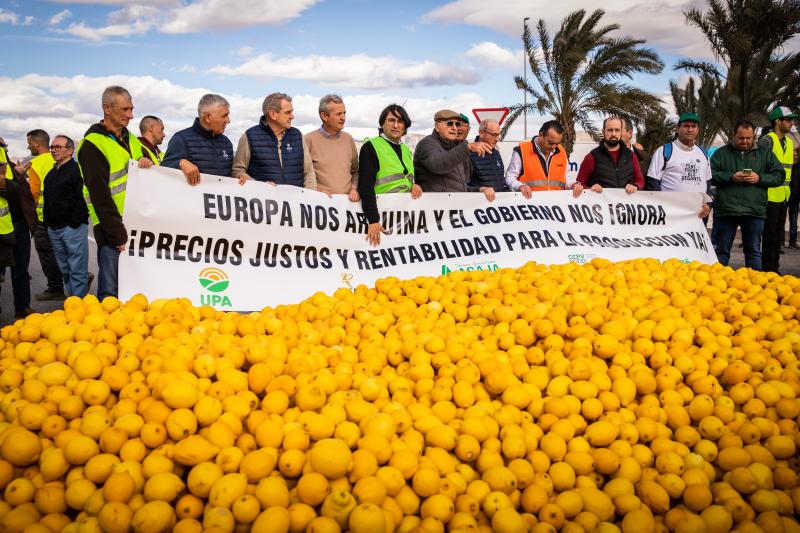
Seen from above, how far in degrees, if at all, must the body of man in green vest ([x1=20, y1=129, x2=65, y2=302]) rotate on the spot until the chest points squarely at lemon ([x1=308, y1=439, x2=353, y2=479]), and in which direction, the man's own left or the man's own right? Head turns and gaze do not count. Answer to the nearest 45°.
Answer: approximately 90° to the man's own left

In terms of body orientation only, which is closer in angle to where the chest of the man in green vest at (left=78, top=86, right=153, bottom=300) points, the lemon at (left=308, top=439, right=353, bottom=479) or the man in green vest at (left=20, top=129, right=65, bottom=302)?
the lemon

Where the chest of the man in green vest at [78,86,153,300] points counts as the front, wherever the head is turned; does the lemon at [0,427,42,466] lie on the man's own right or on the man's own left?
on the man's own right

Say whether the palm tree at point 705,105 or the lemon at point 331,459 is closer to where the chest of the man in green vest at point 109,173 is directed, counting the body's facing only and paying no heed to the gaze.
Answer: the lemon

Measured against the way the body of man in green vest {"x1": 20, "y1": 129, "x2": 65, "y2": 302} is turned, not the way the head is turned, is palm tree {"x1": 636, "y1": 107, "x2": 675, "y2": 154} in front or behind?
behind

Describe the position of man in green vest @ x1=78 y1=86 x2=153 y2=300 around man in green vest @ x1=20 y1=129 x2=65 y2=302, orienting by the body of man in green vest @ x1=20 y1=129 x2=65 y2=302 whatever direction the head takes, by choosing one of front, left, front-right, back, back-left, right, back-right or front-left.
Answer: left

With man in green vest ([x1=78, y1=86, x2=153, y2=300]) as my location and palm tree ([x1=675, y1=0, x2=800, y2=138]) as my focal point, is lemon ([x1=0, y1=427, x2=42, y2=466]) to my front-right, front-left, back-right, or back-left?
back-right
